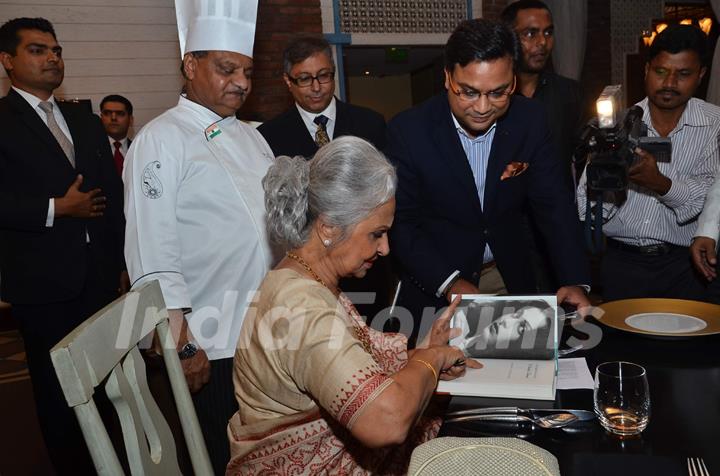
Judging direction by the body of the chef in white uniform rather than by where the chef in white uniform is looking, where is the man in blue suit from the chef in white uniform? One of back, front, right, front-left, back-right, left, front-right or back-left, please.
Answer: front-left

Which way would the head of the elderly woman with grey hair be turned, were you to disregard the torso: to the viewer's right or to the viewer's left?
to the viewer's right

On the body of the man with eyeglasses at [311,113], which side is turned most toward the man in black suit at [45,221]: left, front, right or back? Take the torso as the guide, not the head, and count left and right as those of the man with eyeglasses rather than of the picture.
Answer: right

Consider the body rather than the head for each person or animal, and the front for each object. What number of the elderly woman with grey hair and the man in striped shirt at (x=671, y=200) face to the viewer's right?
1

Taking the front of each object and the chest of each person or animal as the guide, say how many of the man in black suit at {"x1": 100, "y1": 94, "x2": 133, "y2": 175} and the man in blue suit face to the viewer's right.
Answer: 0

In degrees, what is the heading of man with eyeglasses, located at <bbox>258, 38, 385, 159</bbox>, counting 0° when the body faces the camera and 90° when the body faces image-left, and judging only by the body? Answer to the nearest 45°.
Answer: approximately 0°

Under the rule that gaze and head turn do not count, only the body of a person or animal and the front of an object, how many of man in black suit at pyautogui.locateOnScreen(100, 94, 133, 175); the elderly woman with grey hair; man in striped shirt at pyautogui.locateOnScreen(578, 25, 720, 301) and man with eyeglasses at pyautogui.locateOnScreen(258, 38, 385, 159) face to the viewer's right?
1

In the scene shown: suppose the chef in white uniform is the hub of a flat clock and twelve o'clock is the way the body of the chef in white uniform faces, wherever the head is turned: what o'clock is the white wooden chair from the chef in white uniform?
The white wooden chair is roughly at 2 o'clock from the chef in white uniform.

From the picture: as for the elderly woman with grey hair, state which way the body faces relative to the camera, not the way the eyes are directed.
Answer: to the viewer's right

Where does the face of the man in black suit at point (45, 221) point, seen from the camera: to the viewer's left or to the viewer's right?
to the viewer's right

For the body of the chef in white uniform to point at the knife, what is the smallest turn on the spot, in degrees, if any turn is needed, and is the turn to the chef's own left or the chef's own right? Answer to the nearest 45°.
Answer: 0° — they already face it

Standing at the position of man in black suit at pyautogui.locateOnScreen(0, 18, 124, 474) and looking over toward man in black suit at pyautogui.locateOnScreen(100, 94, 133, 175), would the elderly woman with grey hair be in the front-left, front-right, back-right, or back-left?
back-right
